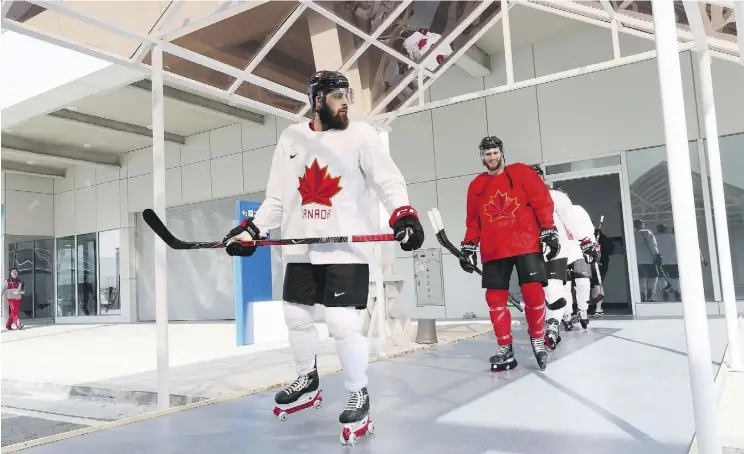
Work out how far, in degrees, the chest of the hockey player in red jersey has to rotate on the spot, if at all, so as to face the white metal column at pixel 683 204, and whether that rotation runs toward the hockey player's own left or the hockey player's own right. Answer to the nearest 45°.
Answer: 0° — they already face it

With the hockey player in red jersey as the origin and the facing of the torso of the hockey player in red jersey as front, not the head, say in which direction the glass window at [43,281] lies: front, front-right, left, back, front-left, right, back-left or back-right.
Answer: back-right

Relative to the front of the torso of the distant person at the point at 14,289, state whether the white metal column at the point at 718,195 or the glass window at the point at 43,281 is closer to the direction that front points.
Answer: the white metal column

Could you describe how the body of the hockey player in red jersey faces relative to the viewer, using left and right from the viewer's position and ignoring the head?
facing the viewer

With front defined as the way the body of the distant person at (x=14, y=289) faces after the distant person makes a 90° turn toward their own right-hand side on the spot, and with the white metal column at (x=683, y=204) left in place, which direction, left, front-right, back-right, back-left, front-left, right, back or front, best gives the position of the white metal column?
left

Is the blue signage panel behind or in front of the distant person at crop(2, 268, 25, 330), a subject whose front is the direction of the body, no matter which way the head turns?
in front

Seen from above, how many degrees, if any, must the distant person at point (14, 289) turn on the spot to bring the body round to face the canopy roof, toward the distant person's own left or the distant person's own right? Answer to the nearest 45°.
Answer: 0° — they already face it

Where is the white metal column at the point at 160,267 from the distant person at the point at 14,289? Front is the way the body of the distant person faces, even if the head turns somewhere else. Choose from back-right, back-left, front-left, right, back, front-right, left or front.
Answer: front

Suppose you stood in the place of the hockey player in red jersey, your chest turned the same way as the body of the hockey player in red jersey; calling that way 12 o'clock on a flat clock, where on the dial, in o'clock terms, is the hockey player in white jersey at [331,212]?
The hockey player in white jersey is roughly at 1 o'clock from the hockey player in red jersey.

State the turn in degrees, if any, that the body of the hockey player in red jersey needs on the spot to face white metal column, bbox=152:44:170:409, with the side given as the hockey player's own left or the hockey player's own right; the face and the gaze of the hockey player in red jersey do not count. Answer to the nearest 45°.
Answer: approximately 90° to the hockey player's own right

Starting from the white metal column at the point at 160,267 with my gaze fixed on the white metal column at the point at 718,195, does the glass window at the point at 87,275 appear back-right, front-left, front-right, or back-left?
back-left

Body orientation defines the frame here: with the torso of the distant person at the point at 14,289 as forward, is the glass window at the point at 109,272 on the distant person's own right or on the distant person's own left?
on the distant person's own left

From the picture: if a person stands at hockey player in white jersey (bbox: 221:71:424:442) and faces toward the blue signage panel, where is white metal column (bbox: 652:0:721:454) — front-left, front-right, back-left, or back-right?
back-right

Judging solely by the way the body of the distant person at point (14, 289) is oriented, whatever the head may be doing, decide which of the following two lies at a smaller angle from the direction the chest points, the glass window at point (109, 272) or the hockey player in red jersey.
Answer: the hockey player in red jersey

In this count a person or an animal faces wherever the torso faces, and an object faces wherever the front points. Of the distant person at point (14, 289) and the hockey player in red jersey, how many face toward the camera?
2

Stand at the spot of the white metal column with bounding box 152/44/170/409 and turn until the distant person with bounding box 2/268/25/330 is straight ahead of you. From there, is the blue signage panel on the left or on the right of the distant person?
right

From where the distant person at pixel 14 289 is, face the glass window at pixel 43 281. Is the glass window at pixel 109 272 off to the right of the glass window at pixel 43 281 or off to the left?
right
